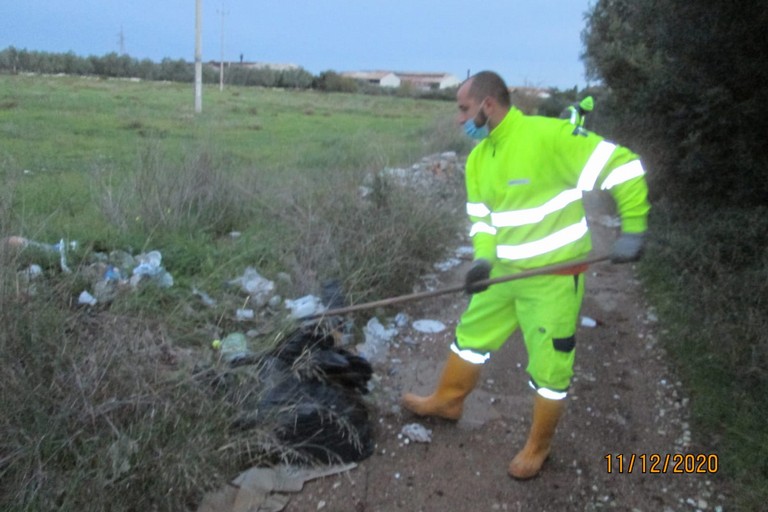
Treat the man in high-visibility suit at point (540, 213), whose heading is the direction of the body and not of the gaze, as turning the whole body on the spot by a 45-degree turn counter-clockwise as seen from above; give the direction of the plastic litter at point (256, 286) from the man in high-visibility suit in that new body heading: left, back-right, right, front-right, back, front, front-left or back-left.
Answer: back-right

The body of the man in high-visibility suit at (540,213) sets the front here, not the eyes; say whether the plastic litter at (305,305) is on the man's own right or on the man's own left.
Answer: on the man's own right

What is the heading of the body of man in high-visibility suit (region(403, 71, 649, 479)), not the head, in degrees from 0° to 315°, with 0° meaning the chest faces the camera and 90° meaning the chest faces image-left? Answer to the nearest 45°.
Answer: approximately 45°

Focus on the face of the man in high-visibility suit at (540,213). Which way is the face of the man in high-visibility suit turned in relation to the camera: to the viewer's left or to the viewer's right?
to the viewer's left

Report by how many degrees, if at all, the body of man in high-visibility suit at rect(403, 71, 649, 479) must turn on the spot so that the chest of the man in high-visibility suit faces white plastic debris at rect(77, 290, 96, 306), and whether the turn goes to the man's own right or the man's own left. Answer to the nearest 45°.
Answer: approximately 45° to the man's own right

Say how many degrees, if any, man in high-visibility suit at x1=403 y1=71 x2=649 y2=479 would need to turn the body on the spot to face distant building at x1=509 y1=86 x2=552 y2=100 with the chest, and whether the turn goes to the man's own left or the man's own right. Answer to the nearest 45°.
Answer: approximately 135° to the man's own right

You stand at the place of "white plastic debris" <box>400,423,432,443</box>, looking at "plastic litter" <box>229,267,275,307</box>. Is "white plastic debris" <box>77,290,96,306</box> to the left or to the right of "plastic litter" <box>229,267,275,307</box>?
left
